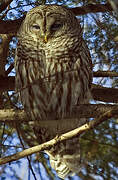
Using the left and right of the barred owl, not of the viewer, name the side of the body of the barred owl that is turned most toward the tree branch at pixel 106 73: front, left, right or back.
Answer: left

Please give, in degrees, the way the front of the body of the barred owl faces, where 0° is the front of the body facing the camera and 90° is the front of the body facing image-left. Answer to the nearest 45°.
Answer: approximately 0°
